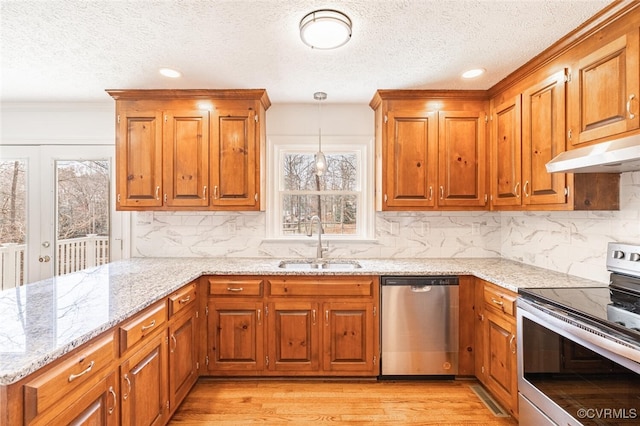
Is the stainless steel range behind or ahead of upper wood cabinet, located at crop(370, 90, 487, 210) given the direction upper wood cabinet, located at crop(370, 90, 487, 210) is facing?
ahead

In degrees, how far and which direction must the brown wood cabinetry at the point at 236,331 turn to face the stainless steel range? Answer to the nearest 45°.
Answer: approximately 45° to its left

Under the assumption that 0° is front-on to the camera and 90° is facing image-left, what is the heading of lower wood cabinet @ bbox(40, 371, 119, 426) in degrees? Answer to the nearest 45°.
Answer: approximately 270°

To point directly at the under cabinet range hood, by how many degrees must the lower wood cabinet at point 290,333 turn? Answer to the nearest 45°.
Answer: approximately 45° to its left

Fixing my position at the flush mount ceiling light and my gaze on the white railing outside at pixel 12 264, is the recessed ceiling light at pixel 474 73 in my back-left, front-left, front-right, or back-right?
back-right

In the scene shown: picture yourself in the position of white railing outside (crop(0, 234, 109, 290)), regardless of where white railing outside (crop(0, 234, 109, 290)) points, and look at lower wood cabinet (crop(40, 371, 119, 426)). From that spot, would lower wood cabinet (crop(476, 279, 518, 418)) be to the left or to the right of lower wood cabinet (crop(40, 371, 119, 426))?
left

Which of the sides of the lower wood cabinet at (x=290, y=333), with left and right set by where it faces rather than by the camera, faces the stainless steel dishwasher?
left
